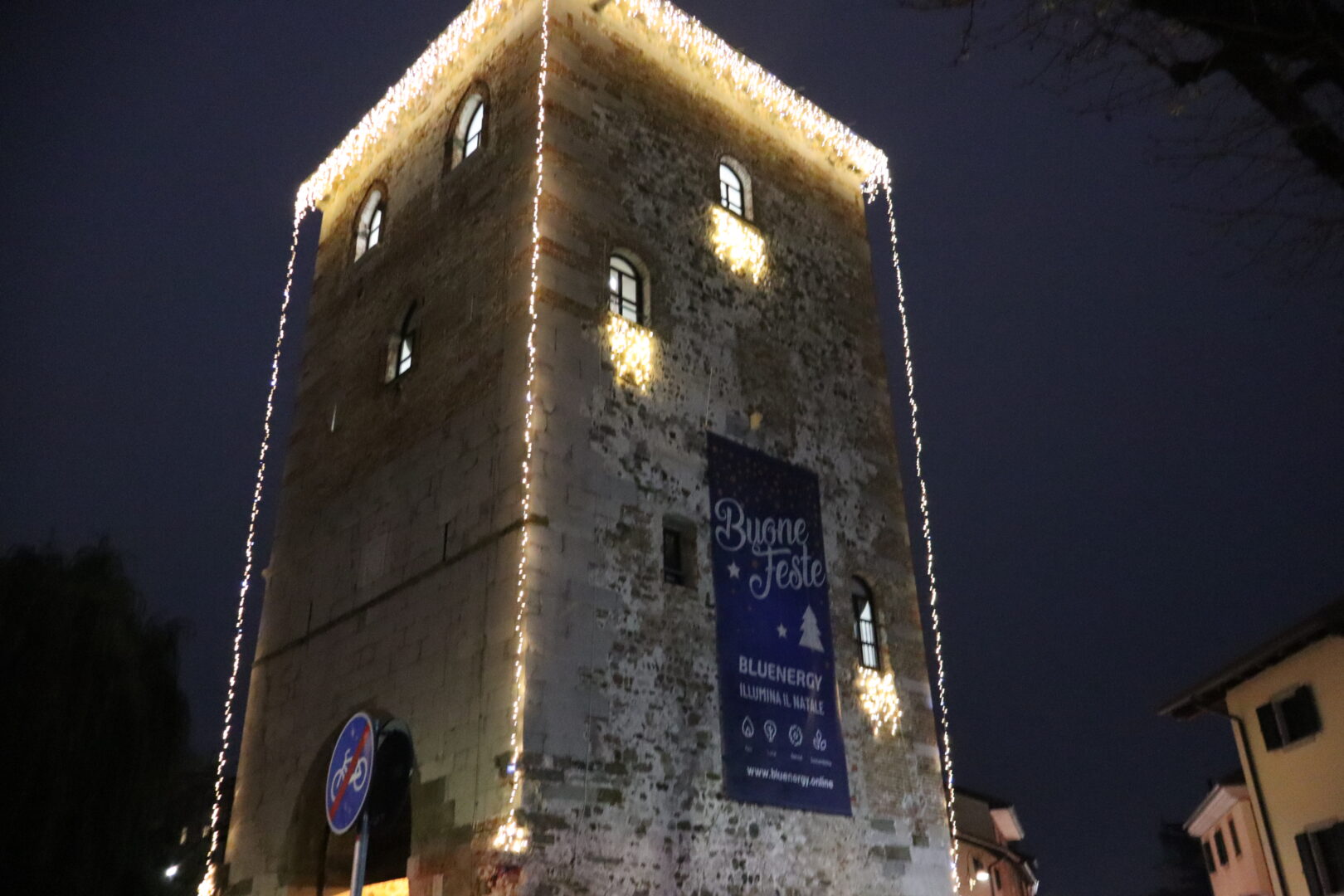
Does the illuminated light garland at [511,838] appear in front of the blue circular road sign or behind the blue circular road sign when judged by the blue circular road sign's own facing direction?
behind

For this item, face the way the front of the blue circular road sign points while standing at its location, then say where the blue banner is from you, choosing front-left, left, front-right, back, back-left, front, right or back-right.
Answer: back

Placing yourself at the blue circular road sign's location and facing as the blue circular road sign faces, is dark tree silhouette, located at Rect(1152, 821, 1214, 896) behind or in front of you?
behind

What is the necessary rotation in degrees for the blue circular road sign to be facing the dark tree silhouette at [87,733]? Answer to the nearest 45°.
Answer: approximately 90° to its right

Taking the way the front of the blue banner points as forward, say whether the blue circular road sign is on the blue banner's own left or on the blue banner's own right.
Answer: on the blue banner's own right

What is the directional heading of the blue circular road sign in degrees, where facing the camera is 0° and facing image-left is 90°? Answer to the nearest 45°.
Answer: approximately 45°

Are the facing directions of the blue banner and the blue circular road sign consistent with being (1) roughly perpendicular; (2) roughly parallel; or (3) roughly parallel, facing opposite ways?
roughly perpendicular

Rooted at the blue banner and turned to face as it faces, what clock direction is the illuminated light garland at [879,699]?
The illuminated light garland is roughly at 9 o'clock from the blue banner.

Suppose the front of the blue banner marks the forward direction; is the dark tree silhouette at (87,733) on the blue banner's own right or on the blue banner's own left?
on the blue banner's own right

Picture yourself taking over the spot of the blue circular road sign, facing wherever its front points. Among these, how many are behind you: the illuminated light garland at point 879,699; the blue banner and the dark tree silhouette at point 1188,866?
3
